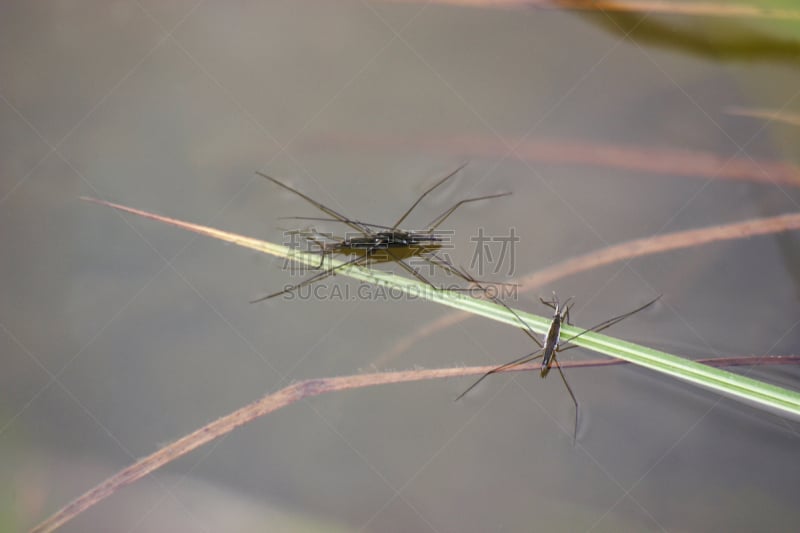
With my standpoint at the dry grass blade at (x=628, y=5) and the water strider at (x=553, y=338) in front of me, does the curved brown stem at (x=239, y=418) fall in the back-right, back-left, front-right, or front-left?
front-right

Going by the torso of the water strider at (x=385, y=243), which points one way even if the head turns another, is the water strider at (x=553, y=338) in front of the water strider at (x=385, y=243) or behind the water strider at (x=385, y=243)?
behind

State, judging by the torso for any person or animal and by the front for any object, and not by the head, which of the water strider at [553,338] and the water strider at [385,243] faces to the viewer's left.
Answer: the water strider at [385,243]

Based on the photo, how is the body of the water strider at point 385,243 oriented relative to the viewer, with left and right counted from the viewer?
facing to the left of the viewer

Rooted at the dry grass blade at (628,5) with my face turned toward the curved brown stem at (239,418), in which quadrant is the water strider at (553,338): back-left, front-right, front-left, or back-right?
front-left

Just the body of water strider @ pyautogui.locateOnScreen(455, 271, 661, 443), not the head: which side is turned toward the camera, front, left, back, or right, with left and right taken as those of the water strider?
back

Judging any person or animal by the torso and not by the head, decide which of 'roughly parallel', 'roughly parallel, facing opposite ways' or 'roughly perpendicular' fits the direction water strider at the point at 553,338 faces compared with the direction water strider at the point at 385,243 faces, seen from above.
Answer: roughly perpendicular

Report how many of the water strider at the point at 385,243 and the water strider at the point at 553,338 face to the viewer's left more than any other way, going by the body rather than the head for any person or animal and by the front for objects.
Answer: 1

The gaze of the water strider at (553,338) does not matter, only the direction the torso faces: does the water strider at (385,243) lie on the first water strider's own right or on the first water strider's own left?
on the first water strider's own left
